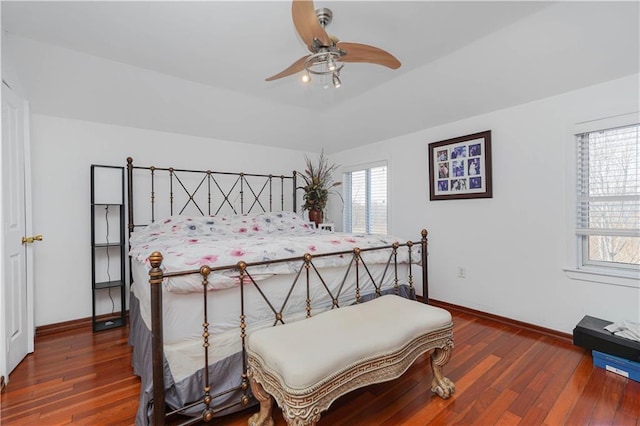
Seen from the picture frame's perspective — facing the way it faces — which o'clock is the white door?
The white door is roughly at 12 o'clock from the picture frame.

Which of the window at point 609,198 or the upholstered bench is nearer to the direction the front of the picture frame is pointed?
the upholstered bench

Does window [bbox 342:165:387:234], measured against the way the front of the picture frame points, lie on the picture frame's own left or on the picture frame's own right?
on the picture frame's own right

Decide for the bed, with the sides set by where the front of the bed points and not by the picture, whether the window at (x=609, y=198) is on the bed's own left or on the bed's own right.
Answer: on the bed's own left

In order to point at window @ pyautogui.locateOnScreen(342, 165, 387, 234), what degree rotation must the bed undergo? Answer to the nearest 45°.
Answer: approximately 90° to its left

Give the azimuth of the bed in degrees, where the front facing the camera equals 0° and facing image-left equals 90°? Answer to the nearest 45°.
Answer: approximately 315°

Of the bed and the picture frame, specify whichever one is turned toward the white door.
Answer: the picture frame

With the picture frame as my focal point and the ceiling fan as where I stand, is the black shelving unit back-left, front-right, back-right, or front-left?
back-left
